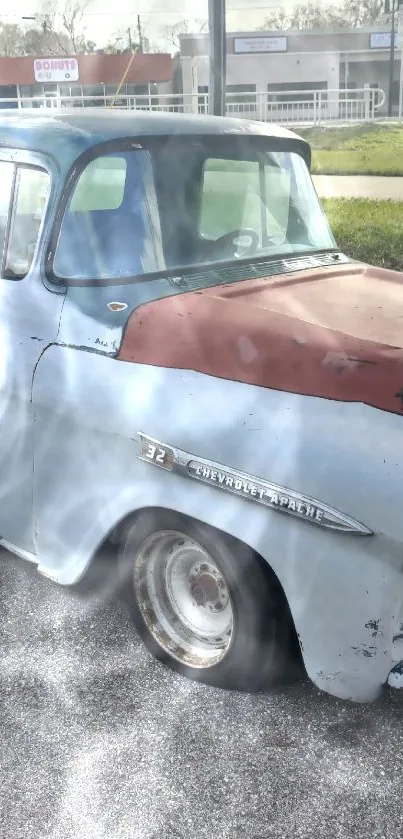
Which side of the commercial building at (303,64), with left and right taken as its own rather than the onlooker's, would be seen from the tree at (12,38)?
right

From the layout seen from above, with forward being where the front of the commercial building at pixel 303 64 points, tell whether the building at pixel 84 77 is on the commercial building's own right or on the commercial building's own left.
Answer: on the commercial building's own right

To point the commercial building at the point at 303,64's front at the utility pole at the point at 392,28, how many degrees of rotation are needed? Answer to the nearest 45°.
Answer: approximately 90° to its left

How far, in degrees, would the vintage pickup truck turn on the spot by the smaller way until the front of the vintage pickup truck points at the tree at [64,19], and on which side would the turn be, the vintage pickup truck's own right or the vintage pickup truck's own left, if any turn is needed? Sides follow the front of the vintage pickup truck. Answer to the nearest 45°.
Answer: approximately 135° to the vintage pickup truck's own left

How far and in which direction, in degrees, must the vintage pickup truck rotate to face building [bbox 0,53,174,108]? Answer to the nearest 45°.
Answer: approximately 135° to its left

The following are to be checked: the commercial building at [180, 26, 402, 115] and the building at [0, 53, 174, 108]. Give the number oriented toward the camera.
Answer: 2

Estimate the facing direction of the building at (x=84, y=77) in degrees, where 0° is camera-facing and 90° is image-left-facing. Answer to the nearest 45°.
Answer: approximately 0°
